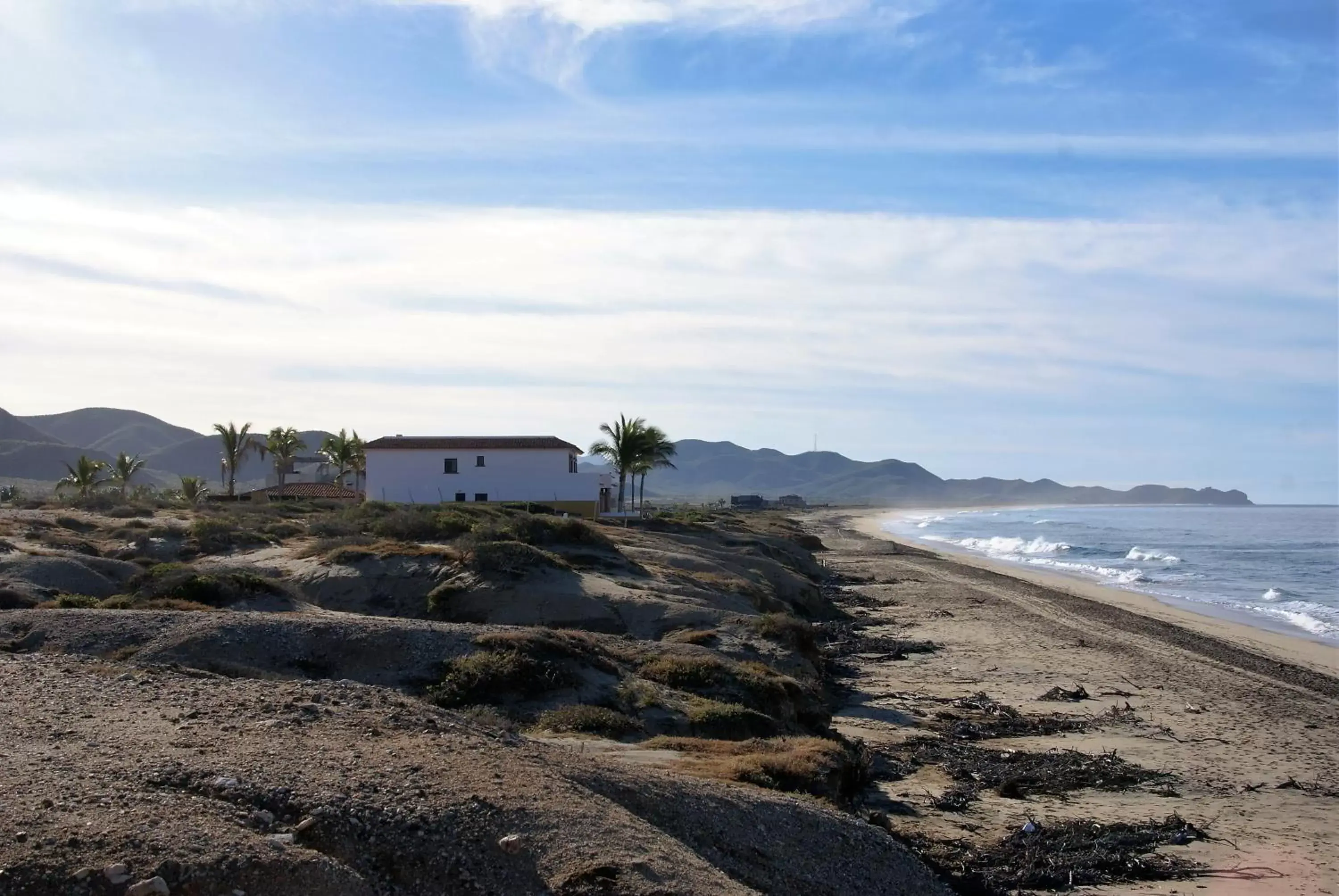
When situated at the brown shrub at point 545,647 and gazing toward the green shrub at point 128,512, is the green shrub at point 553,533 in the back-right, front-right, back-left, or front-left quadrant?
front-right

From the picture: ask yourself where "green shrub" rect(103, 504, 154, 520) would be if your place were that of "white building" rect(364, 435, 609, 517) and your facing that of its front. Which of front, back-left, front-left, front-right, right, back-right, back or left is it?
back-right

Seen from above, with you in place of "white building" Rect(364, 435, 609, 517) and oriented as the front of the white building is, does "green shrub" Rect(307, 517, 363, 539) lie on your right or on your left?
on your right

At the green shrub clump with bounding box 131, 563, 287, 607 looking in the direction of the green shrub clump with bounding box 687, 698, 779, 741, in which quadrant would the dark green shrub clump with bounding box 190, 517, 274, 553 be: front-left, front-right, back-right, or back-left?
back-left

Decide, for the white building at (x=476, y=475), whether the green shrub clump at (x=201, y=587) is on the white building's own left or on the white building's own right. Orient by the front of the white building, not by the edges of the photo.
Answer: on the white building's own right

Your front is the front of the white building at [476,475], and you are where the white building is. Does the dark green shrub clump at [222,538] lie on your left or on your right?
on your right
